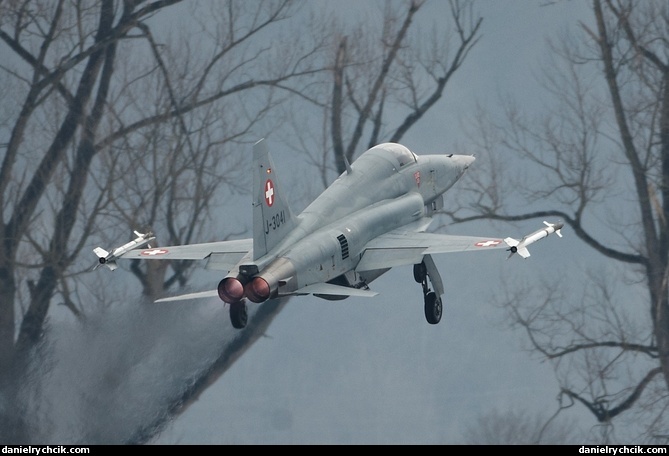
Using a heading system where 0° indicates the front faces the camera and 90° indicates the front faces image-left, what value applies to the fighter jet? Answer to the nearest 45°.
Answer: approximately 225°
